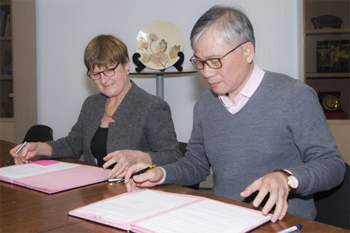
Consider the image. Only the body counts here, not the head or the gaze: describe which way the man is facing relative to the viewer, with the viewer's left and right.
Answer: facing the viewer and to the left of the viewer

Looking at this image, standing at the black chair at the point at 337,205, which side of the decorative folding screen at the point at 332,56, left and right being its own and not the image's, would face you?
front

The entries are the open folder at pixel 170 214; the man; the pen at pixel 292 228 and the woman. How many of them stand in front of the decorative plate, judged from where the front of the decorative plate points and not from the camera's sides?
4

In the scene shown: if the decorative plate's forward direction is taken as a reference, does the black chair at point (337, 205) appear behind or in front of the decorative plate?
in front

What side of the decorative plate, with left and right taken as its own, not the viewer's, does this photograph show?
front

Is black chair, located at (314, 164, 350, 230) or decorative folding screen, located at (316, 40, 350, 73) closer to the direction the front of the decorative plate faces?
the black chair

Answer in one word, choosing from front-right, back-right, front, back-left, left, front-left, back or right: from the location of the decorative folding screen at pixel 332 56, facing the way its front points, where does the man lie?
front

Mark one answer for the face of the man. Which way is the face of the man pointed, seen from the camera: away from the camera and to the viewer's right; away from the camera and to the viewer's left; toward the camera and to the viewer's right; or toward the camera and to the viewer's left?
toward the camera and to the viewer's left

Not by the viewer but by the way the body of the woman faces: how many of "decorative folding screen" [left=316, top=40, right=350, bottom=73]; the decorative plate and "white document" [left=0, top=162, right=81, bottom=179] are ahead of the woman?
1

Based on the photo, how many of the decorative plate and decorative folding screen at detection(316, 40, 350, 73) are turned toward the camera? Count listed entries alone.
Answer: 2

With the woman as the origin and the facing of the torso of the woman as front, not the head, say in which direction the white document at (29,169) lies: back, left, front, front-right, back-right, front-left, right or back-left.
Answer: front

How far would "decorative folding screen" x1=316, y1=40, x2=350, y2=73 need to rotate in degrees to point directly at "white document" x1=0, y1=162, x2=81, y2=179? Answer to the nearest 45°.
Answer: approximately 45° to its right

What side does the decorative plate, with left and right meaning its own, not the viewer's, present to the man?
front

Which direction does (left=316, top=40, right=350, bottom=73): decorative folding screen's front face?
toward the camera

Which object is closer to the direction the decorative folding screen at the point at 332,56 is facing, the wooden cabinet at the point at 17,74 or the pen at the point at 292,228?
the pen
